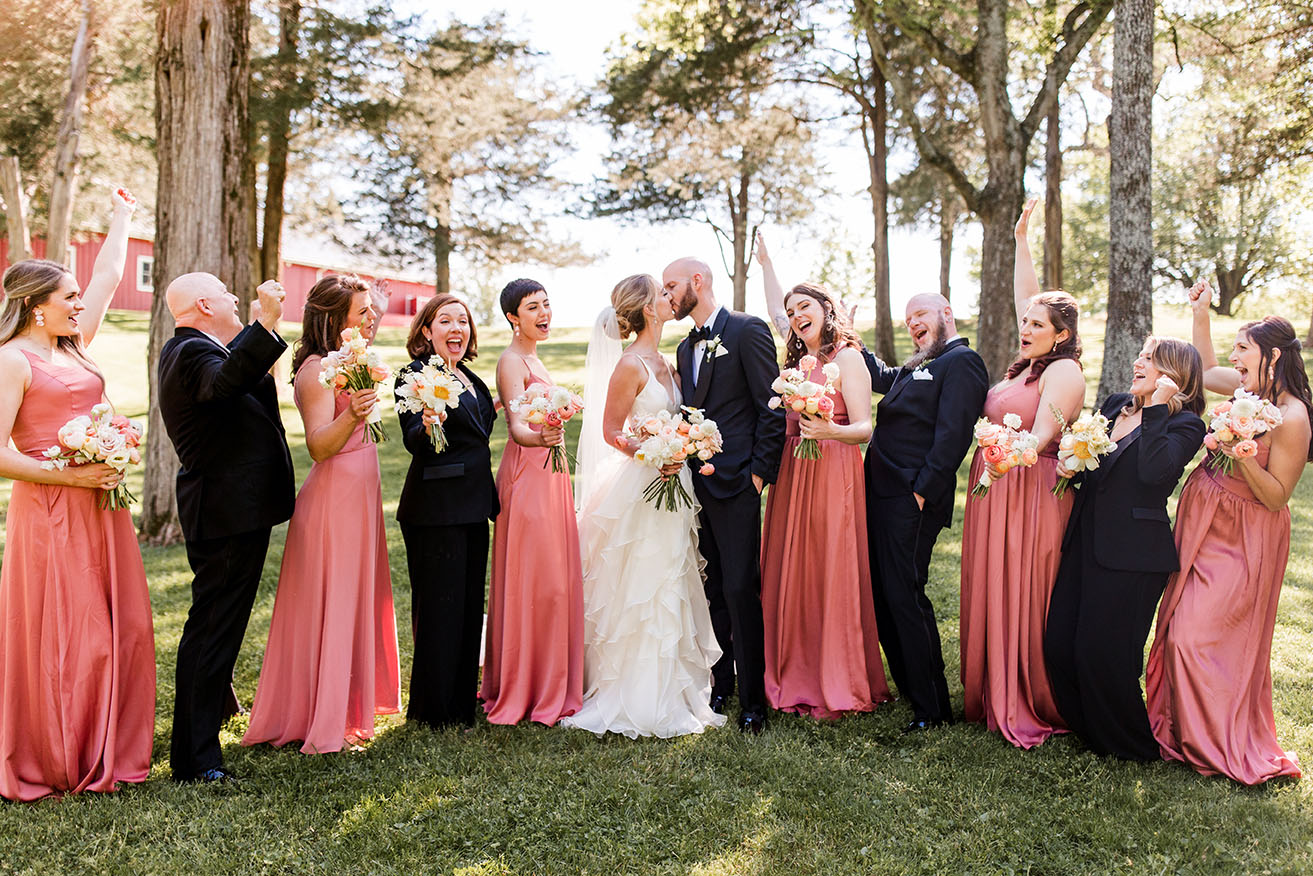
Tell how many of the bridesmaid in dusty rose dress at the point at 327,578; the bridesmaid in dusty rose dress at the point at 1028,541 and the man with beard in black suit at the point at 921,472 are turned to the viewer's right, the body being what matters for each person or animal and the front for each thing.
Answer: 1

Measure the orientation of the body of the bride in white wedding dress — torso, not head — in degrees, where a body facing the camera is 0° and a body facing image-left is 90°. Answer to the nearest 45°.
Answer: approximately 315°

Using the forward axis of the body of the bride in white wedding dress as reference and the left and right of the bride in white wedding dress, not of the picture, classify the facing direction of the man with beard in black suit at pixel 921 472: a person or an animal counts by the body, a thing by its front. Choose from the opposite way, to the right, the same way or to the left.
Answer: to the right

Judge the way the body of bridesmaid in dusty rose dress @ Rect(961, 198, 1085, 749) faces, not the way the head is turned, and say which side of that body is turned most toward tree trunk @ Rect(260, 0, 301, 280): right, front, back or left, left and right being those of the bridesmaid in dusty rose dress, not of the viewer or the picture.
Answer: right

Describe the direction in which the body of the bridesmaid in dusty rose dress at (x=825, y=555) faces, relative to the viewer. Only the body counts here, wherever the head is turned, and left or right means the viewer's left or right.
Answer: facing the viewer and to the left of the viewer

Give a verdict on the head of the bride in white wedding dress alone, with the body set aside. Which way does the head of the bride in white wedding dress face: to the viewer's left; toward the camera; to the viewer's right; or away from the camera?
to the viewer's right

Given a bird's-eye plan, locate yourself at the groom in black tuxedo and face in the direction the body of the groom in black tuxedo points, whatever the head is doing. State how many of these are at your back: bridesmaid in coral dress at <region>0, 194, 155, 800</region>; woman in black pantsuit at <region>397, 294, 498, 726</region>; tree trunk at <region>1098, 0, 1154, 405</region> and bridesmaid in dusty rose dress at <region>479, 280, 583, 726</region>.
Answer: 1

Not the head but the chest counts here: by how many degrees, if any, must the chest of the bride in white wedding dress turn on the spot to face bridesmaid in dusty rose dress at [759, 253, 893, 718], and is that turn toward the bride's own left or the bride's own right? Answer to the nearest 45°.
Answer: approximately 45° to the bride's own left

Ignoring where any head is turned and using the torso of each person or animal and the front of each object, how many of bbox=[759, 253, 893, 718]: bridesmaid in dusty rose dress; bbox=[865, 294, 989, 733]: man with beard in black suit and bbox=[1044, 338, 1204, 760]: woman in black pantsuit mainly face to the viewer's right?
0

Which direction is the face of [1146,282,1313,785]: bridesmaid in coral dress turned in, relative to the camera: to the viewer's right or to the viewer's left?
to the viewer's left

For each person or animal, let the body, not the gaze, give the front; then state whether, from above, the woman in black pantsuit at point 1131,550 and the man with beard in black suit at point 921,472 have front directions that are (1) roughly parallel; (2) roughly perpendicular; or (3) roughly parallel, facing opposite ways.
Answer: roughly parallel
